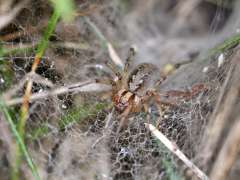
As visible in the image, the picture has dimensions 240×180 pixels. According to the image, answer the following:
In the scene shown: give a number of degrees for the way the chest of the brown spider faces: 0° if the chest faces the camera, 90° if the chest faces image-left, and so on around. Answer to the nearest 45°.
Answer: approximately 45°
